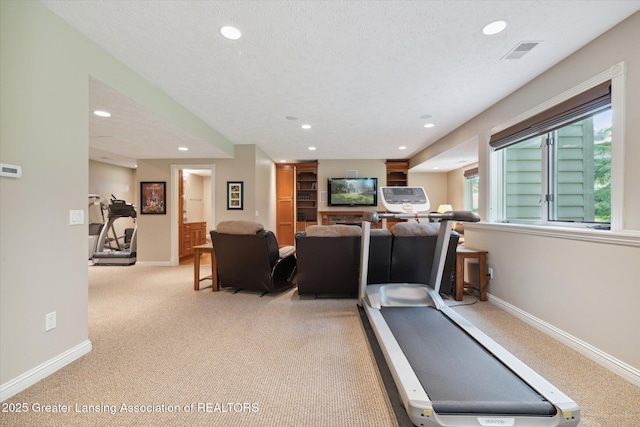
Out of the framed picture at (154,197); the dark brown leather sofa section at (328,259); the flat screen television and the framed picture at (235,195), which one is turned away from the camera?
the dark brown leather sofa section

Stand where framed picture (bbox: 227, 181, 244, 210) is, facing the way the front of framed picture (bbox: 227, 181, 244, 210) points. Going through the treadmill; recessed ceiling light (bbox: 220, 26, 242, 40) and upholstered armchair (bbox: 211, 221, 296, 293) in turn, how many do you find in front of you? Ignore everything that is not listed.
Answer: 3

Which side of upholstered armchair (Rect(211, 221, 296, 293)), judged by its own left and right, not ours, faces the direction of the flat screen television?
front

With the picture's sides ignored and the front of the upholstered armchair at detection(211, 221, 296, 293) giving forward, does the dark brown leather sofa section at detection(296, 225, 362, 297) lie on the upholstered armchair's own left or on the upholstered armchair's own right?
on the upholstered armchair's own right

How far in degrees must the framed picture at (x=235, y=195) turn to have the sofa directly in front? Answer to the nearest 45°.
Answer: approximately 45° to its left

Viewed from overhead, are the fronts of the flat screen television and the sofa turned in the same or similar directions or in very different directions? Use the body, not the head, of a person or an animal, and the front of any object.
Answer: very different directions

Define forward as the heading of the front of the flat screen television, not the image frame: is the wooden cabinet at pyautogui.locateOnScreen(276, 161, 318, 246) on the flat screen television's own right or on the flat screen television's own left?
on the flat screen television's own right

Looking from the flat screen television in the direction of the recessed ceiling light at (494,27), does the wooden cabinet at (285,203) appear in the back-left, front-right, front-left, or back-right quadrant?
back-right

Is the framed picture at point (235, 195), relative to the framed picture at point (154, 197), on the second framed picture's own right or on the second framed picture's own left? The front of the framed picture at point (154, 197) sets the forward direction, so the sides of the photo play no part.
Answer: on the second framed picture's own left

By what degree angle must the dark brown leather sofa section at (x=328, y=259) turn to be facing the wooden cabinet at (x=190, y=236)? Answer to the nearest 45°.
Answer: approximately 45° to its left

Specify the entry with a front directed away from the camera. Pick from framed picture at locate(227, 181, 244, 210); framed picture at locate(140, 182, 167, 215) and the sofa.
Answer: the sofa

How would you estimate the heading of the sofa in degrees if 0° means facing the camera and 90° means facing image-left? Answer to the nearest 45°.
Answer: approximately 180°
